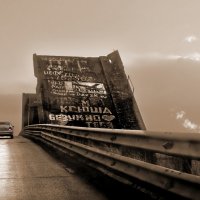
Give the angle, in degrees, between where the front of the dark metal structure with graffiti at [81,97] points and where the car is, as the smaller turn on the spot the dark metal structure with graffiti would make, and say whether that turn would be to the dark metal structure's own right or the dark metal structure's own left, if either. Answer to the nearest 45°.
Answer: approximately 45° to the dark metal structure's own right
